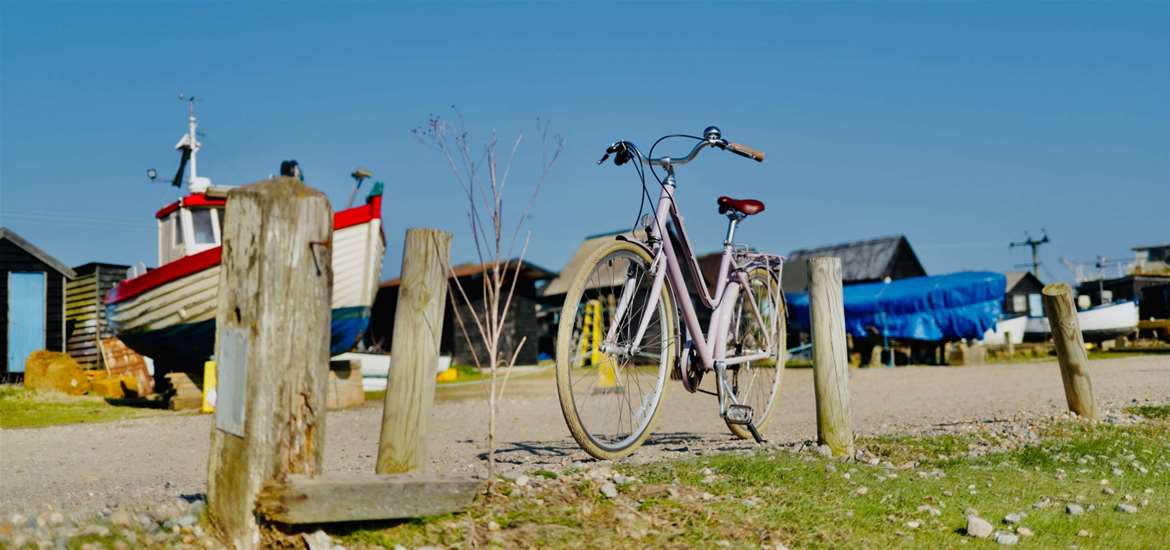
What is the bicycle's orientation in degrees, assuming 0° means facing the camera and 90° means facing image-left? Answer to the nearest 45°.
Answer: approximately 45°

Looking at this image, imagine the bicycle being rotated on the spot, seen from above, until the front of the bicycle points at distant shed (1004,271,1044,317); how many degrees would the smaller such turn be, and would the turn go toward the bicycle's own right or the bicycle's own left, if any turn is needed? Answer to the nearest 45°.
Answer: approximately 135° to the bicycle's own right

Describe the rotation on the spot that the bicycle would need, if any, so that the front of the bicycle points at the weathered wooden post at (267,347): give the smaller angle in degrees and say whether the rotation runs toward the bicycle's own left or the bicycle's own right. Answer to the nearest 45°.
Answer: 0° — it already faces it

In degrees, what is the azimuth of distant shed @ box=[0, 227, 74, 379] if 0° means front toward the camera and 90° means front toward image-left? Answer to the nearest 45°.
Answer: approximately 0°

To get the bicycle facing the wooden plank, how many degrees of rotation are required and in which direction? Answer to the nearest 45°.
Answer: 0° — it already faces it

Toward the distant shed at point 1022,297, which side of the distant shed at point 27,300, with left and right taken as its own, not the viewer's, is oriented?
left

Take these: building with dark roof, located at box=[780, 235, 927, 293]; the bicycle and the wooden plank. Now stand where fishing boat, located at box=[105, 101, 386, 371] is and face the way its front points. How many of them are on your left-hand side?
1

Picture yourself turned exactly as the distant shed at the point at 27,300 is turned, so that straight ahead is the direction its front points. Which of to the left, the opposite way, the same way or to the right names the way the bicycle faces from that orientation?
to the right
